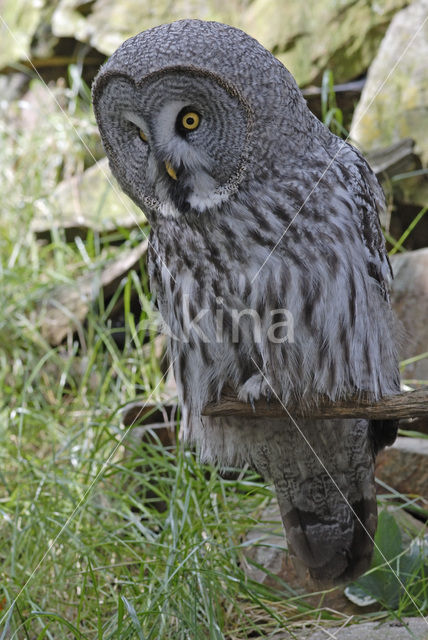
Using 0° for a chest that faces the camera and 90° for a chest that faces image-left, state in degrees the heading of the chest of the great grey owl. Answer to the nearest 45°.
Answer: approximately 45°

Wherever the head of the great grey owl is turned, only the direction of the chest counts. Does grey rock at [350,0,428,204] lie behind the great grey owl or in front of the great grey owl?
behind
